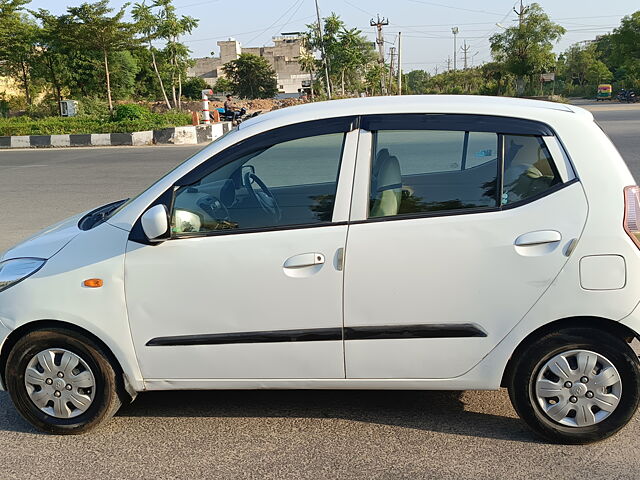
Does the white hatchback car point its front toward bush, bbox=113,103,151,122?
no

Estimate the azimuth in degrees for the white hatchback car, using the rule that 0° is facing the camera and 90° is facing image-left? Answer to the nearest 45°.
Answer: approximately 90°

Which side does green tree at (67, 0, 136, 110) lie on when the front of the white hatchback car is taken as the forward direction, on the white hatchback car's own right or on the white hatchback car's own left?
on the white hatchback car's own right

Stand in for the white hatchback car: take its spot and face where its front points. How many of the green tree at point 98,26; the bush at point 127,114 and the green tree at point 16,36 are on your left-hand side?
0

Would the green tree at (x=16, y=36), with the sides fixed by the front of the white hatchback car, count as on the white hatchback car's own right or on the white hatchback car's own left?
on the white hatchback car's own right

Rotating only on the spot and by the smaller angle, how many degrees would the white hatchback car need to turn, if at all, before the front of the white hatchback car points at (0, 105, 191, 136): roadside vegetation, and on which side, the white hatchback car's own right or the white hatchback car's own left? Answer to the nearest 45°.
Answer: approximately 90° to the white hatchback car's own right

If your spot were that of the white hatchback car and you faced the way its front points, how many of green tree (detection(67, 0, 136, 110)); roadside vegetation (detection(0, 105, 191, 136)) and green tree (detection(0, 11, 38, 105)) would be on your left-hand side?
0

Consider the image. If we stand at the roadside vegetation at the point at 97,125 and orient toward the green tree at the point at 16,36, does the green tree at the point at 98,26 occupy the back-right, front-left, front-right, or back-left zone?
front-right

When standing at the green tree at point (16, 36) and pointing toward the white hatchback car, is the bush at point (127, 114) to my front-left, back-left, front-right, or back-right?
front-left

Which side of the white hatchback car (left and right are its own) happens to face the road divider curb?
right
